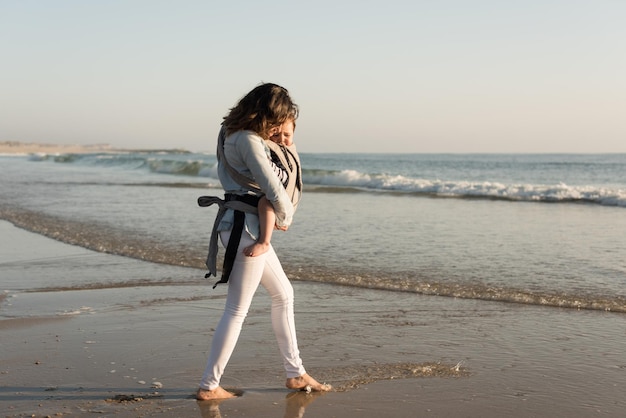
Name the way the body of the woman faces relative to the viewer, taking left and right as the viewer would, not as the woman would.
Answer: facing to the right of the viewer
